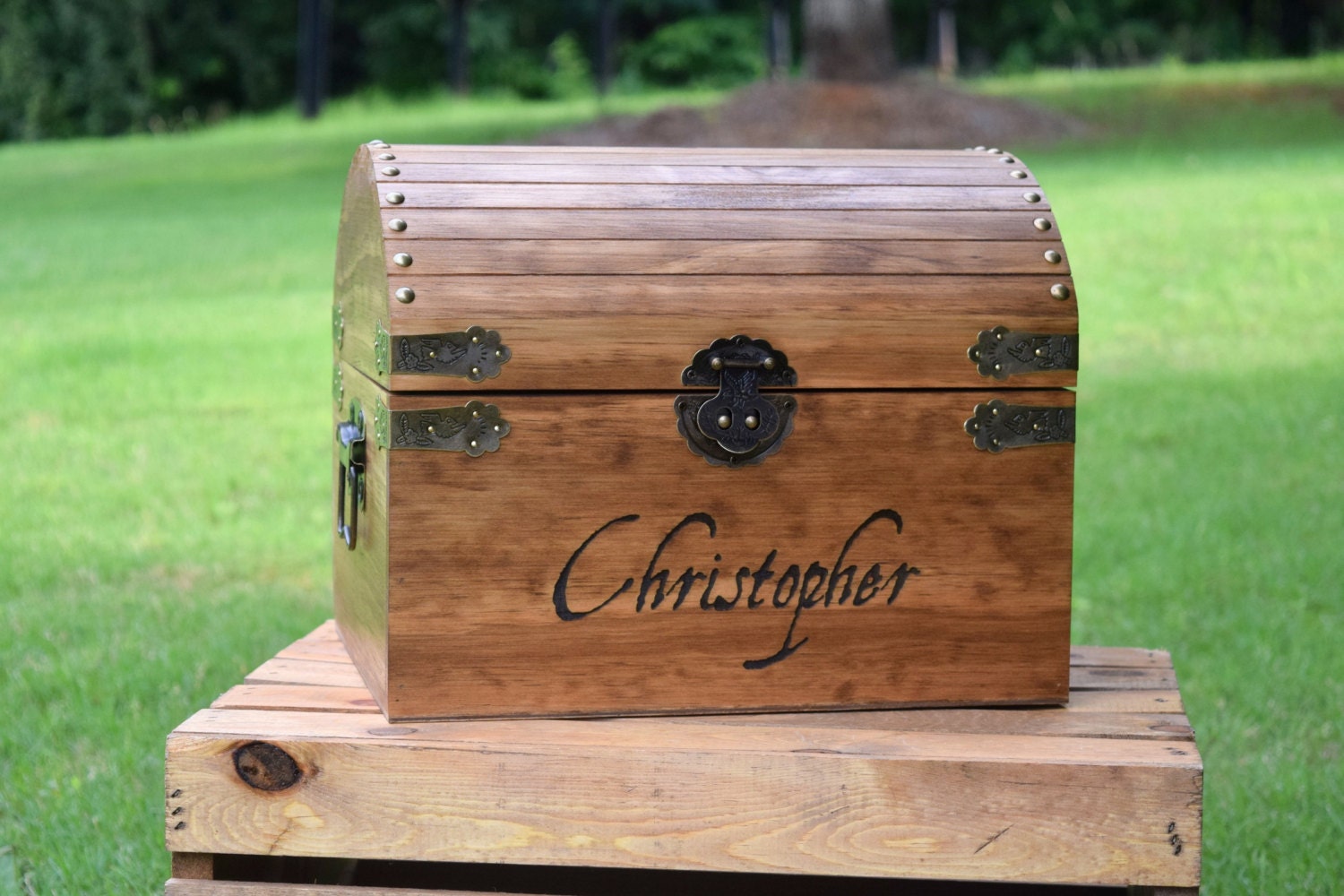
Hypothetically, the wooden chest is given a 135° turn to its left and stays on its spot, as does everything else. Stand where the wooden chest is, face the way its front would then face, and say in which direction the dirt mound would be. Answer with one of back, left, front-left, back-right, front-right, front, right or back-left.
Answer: front-left

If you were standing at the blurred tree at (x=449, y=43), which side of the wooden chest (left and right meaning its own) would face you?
back

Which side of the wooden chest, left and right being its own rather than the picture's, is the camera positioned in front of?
front

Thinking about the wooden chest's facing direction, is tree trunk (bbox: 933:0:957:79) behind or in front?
behind
